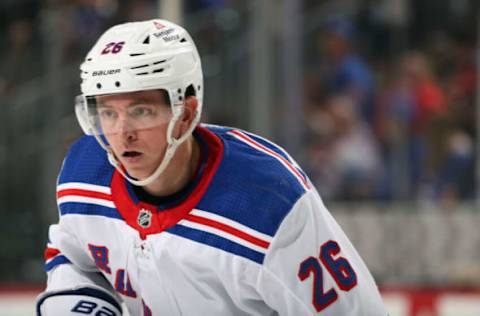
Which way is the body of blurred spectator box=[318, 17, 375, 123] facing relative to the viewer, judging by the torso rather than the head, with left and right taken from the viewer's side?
facing the viewer and to the left of the viewer

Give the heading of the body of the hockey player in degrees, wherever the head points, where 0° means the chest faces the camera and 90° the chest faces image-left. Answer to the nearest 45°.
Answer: approximately 45°

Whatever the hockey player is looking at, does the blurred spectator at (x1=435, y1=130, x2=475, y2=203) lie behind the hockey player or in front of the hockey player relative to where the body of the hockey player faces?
behind

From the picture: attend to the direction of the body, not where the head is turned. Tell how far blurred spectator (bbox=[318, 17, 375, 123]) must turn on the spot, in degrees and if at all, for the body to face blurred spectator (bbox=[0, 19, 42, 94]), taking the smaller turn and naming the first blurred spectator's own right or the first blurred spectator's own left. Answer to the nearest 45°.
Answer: approximately 45° to the first blurred spectator's own right

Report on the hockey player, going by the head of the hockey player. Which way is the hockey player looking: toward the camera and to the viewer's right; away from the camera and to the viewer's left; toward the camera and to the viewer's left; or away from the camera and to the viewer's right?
toward the camera and to the viewer's left

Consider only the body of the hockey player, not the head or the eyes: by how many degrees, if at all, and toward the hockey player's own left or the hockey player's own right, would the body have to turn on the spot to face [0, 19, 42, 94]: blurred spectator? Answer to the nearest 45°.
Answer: approximately 135° to the hockey player's own right
